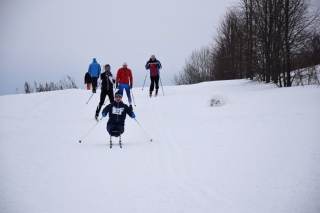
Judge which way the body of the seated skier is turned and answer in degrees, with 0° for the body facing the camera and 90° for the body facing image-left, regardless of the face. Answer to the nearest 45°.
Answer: approximately 0°

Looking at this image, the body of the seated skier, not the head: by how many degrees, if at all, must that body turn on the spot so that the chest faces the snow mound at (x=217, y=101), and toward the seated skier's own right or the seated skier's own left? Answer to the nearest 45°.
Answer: approximately 135° to the seated skier's own left
